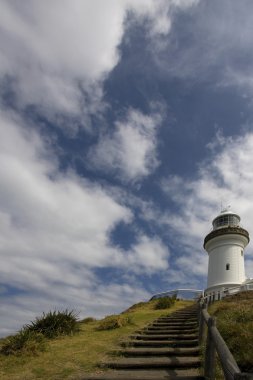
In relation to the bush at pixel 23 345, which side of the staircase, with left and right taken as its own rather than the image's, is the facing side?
right

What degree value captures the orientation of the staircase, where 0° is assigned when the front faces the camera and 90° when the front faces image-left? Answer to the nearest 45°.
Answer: approximately 0°

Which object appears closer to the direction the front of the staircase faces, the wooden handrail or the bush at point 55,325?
the wooden handrail

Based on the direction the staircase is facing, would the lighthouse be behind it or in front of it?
behind

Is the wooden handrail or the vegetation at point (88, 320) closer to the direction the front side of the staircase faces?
the wooden handrail

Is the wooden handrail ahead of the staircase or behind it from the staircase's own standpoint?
ahead
